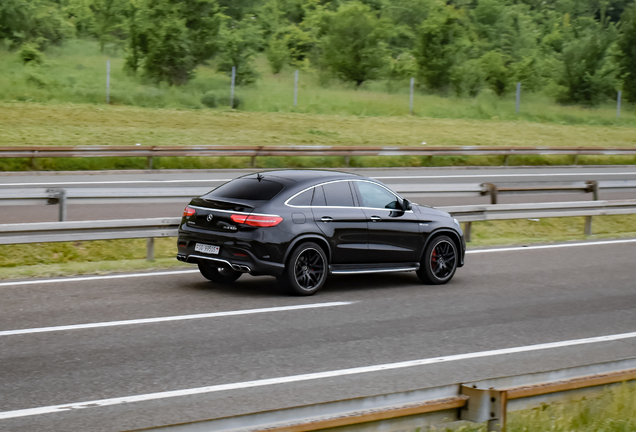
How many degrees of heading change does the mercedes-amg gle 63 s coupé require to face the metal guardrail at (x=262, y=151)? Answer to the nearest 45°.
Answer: approximately 45° to its left

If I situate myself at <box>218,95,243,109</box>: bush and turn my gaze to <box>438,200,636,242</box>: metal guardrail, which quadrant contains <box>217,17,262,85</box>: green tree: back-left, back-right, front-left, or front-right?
back-left

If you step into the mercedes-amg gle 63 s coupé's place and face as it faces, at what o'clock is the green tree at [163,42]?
The green tree is roughly at 10 o'clock from the mercedes-amg gle 63 s coupé.

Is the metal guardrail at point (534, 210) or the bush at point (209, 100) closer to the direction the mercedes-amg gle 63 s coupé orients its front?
the metal guardrail

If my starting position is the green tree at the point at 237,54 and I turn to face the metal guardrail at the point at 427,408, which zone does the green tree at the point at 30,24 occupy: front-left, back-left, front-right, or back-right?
back-right

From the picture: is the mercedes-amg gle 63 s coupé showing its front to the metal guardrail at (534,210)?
yes

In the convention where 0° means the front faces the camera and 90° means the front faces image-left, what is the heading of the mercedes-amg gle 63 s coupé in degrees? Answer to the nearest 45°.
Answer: approximately 225°

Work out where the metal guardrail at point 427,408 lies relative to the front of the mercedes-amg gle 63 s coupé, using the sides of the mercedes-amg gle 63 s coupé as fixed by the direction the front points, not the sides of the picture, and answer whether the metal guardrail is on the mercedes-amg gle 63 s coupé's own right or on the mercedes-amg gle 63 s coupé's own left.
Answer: on the mercedes-amg gle 63 s coupé's own right

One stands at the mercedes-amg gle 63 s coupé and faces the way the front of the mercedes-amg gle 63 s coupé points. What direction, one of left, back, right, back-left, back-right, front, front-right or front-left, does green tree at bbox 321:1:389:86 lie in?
front-left

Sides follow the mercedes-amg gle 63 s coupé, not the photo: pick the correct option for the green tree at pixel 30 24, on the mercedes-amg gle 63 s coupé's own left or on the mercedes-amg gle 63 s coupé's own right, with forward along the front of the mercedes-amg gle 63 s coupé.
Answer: on the mercedes-amg gle 63 s coupé's own left

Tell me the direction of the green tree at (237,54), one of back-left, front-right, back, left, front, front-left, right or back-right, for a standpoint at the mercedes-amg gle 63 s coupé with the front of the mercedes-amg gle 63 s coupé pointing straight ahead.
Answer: front-left
